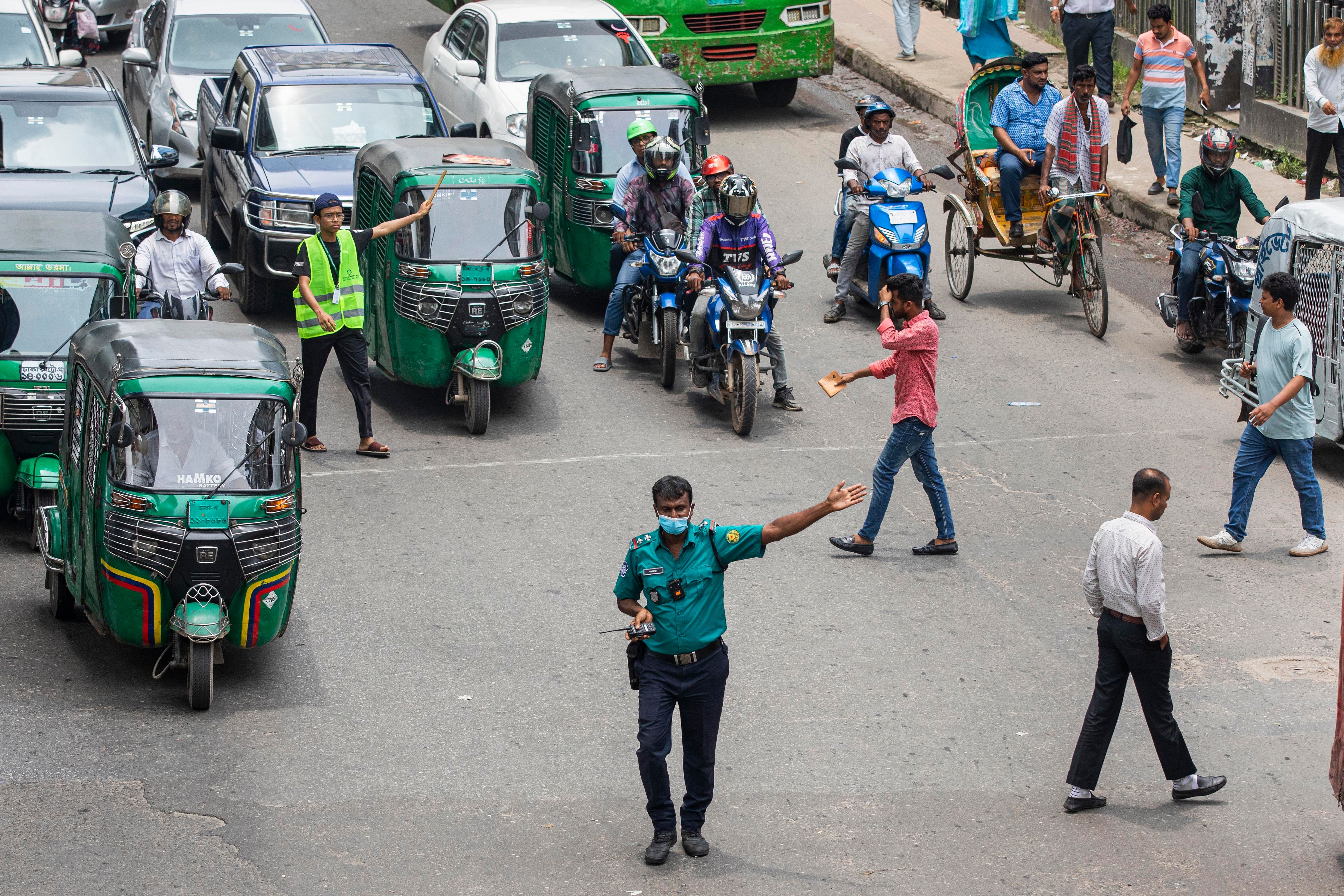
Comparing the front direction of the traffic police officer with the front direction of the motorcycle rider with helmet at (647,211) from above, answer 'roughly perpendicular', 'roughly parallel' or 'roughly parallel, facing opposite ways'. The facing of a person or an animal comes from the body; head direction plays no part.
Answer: roughly parallel

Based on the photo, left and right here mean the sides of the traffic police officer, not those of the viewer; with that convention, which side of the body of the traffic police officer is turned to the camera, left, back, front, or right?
front

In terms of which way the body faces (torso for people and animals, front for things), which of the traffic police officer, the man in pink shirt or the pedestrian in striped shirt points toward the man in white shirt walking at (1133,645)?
the pedestrian in striped shirt

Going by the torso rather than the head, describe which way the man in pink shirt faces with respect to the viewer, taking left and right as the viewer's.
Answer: facing to the left of the viewer

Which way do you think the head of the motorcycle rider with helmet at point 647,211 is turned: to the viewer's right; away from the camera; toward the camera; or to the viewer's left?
toward the camera

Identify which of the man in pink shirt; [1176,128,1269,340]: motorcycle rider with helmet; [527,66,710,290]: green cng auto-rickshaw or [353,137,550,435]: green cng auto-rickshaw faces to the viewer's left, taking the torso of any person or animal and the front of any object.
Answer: the man in pink shirt

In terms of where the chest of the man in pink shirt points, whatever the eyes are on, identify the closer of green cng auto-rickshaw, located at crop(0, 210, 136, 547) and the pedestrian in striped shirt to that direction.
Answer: the green cng auto-rickshaw

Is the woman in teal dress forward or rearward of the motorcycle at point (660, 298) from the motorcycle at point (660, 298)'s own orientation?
rearward

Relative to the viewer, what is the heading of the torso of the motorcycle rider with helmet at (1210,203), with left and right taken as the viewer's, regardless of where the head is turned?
facing the viewer

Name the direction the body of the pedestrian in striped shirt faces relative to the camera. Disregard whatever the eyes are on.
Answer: toward the camera

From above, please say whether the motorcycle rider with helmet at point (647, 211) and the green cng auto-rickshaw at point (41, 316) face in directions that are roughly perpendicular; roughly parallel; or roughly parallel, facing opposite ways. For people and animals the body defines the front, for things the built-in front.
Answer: roughly parallel

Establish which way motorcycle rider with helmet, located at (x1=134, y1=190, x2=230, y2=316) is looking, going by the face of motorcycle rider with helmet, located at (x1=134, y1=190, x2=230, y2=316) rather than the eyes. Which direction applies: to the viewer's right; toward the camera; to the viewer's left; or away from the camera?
toward the camera

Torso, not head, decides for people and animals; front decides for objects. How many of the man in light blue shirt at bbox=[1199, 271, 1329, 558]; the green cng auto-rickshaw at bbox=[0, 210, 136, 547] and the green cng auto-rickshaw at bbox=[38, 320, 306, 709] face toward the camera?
2

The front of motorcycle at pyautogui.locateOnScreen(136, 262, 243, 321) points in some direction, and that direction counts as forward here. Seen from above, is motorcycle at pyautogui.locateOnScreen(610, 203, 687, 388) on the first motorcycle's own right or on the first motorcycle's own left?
on the first motorcycle's own left

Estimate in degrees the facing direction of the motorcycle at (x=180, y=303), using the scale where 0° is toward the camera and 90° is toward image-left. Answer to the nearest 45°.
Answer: approximately 0°

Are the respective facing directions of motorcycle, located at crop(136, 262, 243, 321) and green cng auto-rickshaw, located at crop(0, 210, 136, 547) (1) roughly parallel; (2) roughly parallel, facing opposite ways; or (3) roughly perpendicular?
roughly parallel

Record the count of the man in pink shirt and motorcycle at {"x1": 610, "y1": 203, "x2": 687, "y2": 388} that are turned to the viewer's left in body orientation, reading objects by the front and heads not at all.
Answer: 1

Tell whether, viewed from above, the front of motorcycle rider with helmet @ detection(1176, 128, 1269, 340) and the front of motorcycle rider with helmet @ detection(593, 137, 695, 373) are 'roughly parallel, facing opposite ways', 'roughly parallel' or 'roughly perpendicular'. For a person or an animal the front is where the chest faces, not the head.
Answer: roughly parallel
